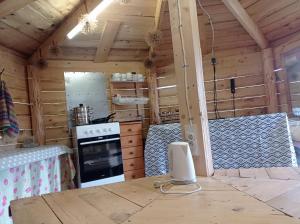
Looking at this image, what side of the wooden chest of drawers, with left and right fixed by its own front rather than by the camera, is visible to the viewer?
front

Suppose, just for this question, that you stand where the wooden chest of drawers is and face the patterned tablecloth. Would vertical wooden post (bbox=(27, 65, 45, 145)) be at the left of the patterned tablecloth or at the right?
right

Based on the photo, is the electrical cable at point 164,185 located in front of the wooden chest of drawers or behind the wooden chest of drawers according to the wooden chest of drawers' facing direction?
in front

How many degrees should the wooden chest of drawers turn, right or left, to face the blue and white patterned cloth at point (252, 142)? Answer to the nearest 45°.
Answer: approximately 45° to its left

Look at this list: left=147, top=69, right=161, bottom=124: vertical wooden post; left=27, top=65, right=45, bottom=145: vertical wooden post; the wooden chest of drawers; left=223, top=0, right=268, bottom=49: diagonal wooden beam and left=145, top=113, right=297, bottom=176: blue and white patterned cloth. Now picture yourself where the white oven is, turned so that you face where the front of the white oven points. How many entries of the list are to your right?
1

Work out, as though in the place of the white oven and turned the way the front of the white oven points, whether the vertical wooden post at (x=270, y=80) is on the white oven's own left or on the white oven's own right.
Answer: on the white oven's own left

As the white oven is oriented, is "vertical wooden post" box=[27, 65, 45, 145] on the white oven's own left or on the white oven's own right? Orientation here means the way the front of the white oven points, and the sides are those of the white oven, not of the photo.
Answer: on the white oven's own right

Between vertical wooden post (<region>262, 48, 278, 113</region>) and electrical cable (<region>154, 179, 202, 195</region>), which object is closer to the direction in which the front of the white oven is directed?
the electrical cable

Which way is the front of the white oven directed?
toward the camera

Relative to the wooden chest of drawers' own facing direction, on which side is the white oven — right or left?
on its right

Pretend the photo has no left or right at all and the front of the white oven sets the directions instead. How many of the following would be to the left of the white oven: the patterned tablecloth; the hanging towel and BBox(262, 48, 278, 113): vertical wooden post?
1

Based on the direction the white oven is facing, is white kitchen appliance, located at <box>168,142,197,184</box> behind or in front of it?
in front

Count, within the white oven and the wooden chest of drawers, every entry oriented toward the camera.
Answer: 2

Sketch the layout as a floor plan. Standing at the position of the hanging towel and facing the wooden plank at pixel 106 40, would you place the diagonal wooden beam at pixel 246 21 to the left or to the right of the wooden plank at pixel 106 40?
right
